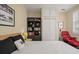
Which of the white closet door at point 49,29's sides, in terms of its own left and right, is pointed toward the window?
left

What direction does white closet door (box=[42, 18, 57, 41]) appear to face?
toward the camera

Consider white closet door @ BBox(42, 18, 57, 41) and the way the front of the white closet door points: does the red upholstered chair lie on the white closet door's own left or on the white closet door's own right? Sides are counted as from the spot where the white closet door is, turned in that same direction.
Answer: on the white closet door's own left

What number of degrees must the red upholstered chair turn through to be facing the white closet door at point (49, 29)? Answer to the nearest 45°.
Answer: approximately 135° to its right
